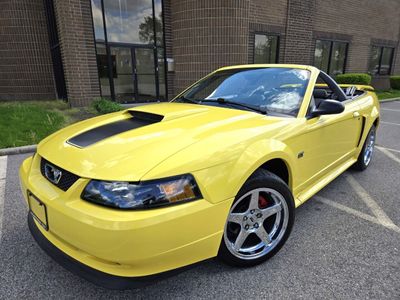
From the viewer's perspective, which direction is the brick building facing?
toward the camera

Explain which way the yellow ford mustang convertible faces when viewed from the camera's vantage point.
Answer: facing the viewer and to the left of the viewer

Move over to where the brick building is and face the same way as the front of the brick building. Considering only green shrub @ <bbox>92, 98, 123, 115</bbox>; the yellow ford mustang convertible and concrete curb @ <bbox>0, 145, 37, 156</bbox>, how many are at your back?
0

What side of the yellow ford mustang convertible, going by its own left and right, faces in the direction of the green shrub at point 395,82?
back

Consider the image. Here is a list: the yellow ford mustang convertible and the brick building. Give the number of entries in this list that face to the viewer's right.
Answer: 0

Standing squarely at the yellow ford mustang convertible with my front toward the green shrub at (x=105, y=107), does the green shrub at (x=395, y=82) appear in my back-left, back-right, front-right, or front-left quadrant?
front-right

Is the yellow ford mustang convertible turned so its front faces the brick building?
no

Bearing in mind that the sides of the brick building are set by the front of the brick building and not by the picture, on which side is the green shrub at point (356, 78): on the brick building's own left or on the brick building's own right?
on the brick building's own left

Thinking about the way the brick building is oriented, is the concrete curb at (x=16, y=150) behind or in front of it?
in front

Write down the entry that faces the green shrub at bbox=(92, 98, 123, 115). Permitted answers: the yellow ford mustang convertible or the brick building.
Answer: the brick building

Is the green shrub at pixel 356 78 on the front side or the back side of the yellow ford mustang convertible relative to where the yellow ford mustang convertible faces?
on the back side

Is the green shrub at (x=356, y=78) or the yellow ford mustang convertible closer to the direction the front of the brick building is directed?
the yellow ford mustang convertible

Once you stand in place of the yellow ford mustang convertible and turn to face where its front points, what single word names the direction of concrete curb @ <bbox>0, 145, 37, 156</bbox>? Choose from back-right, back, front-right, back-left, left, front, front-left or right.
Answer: right

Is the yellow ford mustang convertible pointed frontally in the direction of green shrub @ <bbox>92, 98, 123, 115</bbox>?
no

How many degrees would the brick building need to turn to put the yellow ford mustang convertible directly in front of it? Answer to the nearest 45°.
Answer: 0° — it already faces it

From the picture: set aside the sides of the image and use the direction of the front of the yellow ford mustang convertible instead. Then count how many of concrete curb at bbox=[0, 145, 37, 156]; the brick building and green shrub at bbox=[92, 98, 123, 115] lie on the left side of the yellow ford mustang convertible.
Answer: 0
